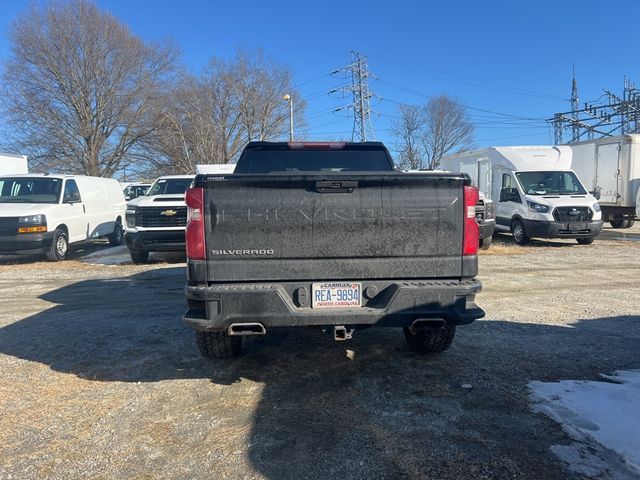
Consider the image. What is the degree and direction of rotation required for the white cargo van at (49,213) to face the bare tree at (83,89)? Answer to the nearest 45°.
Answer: approximately 135° to its right

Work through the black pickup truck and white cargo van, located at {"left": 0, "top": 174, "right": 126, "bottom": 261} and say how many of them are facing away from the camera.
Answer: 1

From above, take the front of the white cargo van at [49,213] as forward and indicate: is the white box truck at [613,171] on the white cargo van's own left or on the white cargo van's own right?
on the white cargo van's own left

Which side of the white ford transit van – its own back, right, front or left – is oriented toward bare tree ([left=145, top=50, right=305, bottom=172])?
back

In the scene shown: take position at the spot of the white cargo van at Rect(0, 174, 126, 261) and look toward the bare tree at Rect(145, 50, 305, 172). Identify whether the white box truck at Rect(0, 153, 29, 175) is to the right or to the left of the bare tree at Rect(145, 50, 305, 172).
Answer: left

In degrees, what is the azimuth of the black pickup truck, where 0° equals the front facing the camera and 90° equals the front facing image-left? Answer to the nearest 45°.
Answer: approximately 180°

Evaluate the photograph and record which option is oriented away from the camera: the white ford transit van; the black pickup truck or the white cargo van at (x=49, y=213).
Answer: the black pickup truck

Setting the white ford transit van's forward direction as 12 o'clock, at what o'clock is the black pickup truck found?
The black pickup truck is roughly at 2 o'clock from the white ford transit van.

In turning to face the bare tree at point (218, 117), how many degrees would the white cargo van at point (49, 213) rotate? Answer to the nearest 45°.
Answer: approximately 180°

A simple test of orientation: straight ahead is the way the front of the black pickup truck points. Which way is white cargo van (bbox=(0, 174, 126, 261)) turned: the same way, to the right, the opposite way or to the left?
the opposite way

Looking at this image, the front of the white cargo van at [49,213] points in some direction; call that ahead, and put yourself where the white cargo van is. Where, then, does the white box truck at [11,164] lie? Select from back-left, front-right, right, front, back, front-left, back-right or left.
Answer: back-right

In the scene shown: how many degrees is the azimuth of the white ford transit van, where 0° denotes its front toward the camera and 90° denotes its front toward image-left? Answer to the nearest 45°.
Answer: approximately 315°

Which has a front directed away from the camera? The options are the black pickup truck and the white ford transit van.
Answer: the black pickup truck

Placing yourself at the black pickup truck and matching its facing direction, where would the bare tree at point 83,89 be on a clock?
The bare tree is roughly at 11 o'clock from the black pickup truck.
